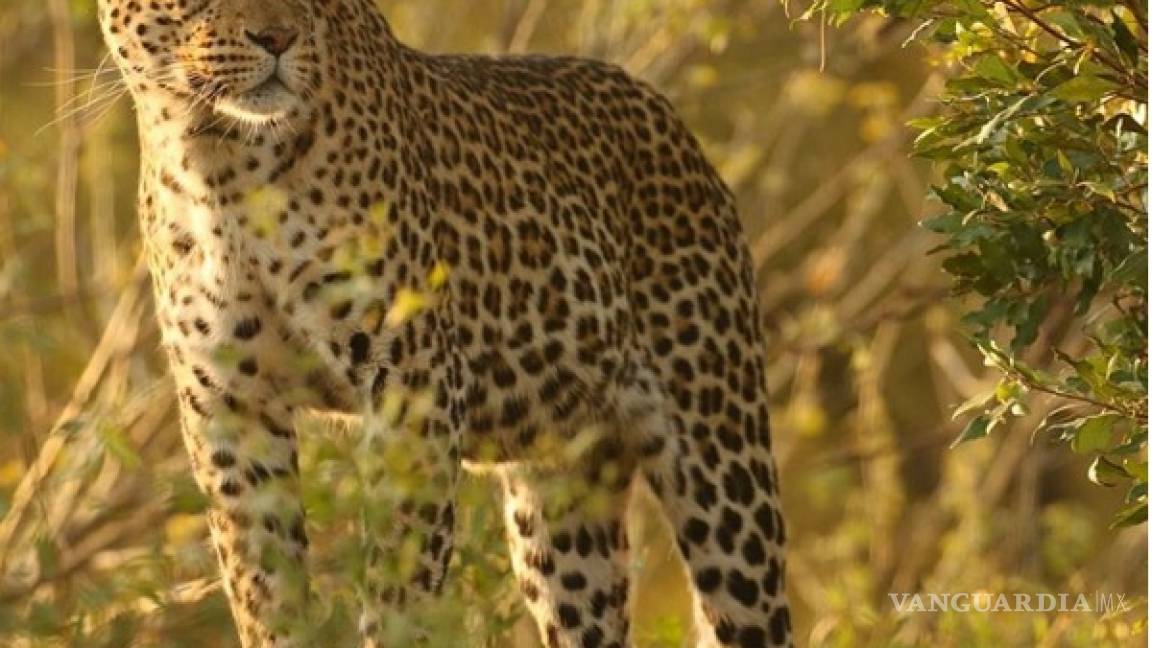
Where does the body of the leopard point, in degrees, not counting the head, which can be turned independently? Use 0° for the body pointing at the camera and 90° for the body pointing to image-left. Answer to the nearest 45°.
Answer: approximately 45°
